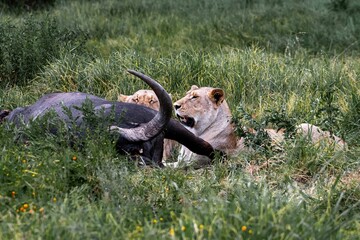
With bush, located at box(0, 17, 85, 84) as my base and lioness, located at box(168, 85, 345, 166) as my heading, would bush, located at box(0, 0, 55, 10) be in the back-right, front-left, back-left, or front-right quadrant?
back-left

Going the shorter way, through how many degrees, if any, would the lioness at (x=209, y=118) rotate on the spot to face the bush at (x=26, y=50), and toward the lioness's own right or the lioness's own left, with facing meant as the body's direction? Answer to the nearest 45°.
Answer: approximately 45° to the lioness's own right

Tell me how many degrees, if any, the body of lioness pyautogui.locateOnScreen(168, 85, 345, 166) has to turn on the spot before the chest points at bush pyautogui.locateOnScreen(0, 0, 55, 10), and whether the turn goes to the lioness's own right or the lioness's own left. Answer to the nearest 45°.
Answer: approximately 45° to the lioness's own right

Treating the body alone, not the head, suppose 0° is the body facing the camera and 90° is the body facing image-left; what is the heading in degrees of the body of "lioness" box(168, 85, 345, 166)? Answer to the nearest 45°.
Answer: approximately 90°
